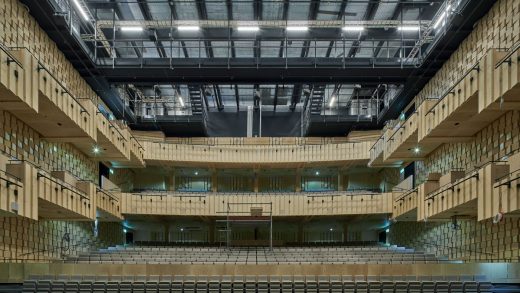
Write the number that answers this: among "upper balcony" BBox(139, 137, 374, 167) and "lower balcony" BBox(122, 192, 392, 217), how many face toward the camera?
2

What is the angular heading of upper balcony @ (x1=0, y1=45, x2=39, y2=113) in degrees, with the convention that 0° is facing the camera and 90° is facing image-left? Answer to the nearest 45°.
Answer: approximately 315°

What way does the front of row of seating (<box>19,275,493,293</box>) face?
toward the camera

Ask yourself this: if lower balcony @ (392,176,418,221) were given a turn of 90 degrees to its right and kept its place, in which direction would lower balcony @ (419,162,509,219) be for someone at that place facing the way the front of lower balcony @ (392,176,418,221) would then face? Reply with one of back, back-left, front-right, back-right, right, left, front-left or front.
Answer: back-left

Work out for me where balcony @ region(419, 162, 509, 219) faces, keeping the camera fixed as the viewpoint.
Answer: facing the viewer and to the left of the viewer

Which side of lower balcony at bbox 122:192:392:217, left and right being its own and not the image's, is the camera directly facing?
front

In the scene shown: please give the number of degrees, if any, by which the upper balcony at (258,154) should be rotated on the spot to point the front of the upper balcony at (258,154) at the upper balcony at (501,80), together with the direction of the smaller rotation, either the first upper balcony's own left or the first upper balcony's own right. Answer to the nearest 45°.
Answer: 0° — it already faces it

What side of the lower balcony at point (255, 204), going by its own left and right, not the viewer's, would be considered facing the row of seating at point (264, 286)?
front

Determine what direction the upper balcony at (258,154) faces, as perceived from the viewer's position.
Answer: facing the viewer

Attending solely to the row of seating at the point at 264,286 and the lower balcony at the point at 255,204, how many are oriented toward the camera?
2

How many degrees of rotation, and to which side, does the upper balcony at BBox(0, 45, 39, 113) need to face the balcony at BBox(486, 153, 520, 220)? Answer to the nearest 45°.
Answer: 0° — it already faces it

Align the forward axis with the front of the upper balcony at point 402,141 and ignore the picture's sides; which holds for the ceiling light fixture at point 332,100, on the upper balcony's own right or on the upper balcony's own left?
on the upper balcony's own right

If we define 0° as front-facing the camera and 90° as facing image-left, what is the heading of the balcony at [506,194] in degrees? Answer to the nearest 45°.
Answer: approximately 45°
